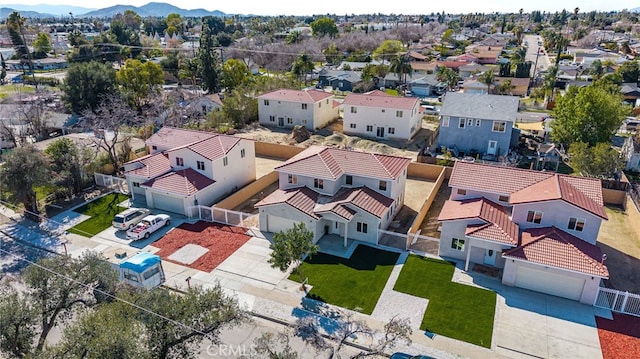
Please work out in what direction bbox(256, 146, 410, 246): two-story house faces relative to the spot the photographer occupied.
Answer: facing the viewer

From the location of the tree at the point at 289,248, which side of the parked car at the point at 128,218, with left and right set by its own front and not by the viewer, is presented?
right

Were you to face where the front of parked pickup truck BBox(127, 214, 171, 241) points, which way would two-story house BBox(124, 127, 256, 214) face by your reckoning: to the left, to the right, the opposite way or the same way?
the opposite way

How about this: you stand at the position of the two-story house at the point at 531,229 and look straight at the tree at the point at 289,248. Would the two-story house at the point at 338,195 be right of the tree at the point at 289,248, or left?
right

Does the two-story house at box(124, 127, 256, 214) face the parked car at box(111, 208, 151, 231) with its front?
yes

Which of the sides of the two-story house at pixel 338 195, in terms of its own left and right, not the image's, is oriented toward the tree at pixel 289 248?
front

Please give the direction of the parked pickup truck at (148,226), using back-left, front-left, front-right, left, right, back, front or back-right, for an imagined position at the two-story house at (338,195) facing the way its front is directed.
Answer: right

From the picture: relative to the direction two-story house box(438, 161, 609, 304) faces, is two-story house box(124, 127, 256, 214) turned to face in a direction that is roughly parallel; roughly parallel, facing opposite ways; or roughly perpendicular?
roughly parallel

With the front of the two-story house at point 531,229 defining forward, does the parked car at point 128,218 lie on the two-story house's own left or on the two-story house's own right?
on the two-story house's own right

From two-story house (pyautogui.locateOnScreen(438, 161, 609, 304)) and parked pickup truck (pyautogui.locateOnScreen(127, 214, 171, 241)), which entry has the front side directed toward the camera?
the two-story house

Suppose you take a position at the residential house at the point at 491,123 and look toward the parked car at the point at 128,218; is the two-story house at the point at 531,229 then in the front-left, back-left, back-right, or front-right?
front-left

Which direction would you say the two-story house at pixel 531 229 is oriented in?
toward the camera

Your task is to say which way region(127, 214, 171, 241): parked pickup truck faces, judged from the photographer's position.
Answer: facing away from the viewer and to the right of the viewer

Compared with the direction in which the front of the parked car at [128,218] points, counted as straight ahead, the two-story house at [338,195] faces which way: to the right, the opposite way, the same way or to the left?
the opposite way

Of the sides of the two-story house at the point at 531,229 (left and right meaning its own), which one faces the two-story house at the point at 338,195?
right

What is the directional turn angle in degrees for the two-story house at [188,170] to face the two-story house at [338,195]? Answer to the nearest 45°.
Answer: approximately 90° to its left

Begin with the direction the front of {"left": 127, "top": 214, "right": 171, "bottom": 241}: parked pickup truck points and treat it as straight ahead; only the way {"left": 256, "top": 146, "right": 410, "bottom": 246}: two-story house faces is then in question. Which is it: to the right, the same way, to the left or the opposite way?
the opposite way

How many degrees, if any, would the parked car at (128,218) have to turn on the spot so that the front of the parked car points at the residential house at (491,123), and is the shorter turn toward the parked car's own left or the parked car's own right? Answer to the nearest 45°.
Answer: approximately 45° to the parked car's own right

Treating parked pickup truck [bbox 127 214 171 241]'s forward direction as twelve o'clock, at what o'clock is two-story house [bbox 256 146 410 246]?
The two-story house is roughly at 2 o'clock from the parked pickup truck.

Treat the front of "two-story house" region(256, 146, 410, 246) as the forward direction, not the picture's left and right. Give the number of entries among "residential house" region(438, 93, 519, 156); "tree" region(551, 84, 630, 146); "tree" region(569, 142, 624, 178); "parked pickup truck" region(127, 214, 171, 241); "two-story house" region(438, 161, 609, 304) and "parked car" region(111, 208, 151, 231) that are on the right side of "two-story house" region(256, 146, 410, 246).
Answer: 2
